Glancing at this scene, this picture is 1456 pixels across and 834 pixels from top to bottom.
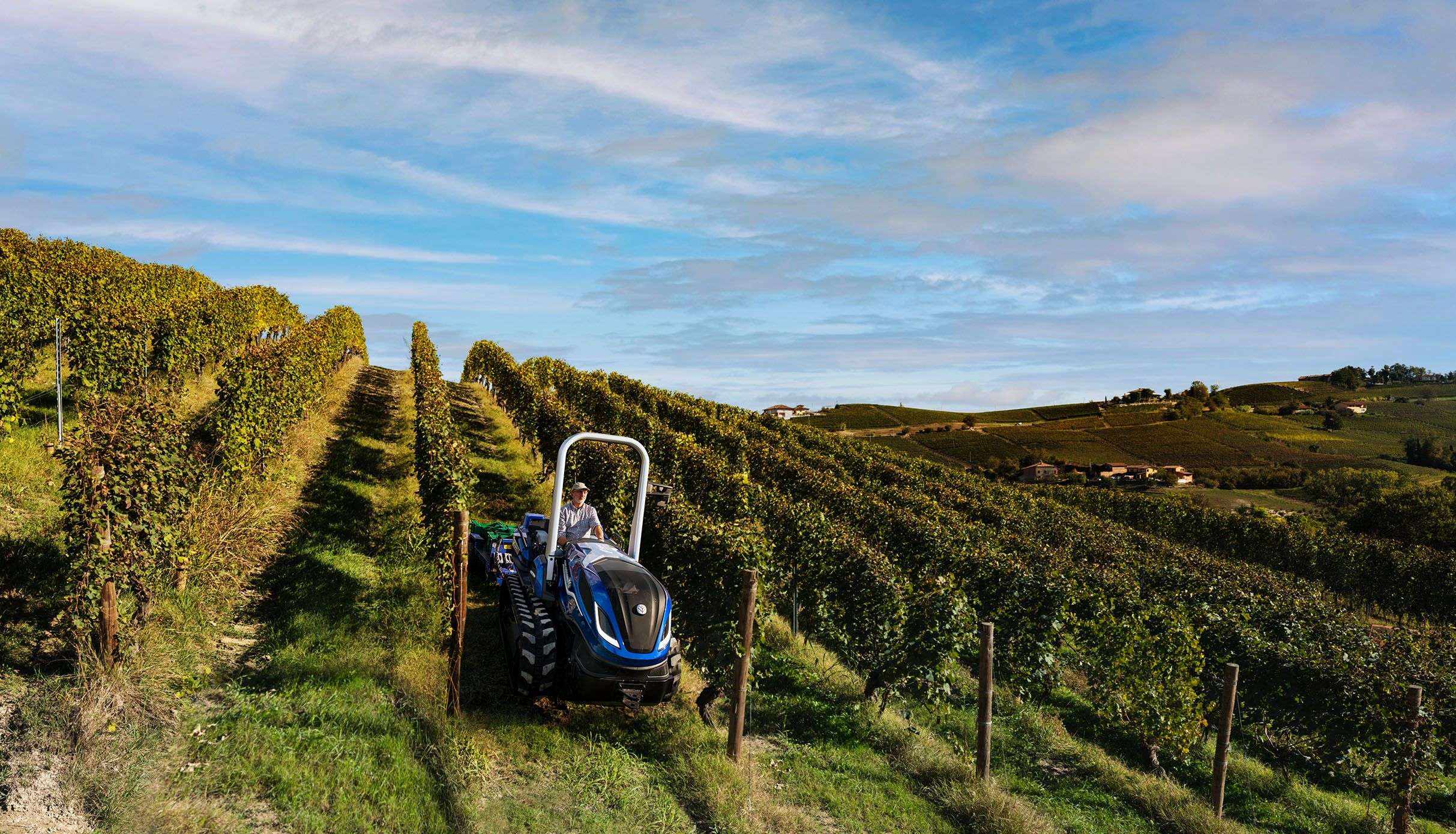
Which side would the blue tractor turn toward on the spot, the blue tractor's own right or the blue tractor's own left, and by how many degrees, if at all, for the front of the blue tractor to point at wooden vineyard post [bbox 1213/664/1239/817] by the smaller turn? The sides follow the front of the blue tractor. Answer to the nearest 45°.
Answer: approximately 45° to the blue tractor's own left

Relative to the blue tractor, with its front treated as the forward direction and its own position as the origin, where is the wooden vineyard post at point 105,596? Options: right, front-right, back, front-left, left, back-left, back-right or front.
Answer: back-right

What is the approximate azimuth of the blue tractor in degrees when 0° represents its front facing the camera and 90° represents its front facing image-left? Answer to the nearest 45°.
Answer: approximately 315°

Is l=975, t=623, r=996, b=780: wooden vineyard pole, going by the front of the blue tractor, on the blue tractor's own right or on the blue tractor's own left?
on the blue tractor's own left

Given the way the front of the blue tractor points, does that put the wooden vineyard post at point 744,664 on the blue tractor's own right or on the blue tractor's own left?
on the blue tractor's own left

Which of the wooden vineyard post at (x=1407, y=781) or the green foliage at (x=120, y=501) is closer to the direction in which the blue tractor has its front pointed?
the wooden vineyard post

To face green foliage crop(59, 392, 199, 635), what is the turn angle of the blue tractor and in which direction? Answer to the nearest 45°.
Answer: approximately 135° to its right
